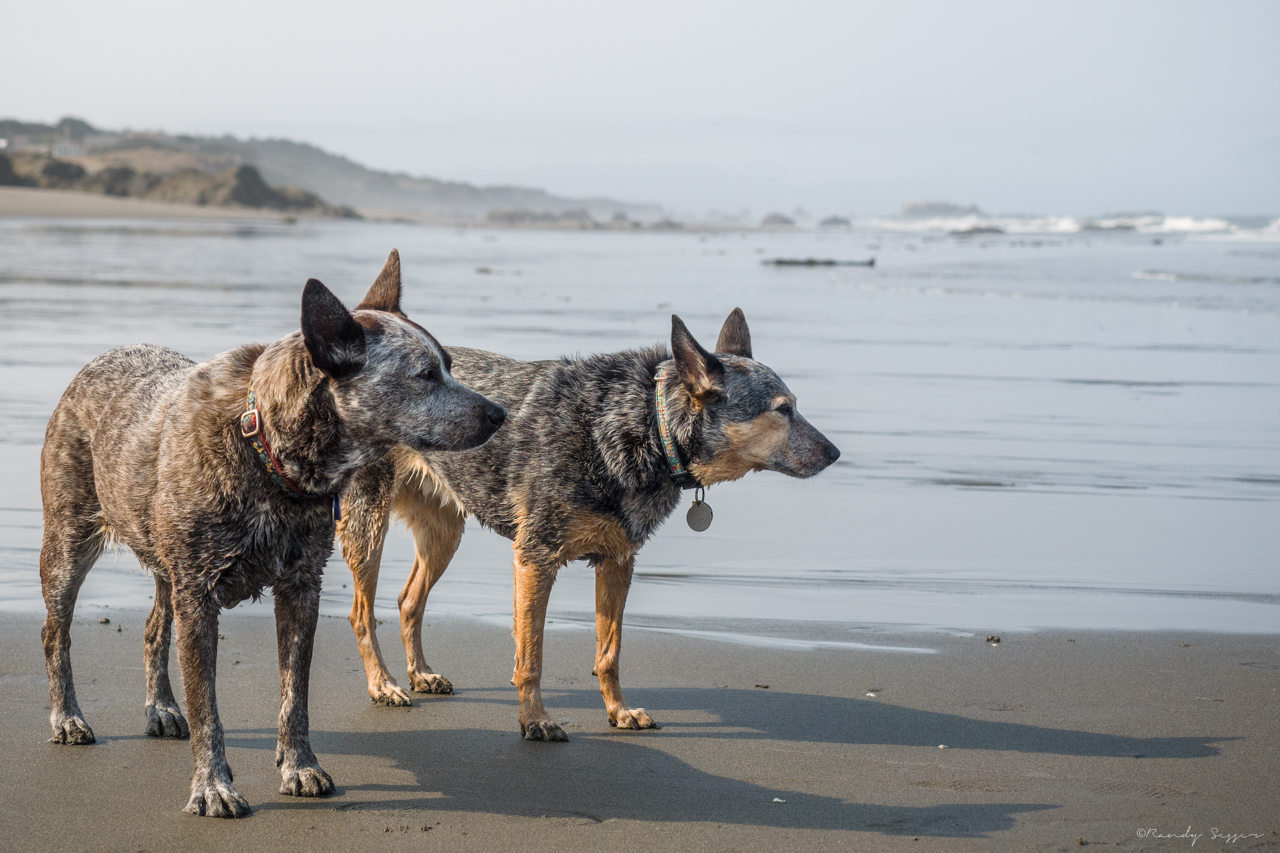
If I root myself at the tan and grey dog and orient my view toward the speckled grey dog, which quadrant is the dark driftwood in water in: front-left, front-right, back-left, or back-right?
back-right

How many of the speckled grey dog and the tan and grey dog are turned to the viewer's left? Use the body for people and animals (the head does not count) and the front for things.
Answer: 0

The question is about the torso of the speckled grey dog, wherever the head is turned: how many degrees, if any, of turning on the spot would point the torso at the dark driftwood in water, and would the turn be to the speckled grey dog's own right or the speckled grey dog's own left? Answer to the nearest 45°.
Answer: approximately 90° to the speckled grey dog's own left

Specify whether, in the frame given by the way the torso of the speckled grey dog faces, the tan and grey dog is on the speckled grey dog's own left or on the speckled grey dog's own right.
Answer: on the speckled grey dog's own left

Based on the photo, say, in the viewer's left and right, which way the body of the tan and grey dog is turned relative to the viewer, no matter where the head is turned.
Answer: facing the viewer and to the right of the viewer

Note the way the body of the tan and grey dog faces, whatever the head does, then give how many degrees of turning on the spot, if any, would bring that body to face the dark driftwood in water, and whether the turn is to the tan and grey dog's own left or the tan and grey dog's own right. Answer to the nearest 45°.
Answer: approximately 135° to the tan and grey dog's own left

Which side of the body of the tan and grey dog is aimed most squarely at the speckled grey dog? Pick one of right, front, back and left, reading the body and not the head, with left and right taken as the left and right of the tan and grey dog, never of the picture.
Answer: right

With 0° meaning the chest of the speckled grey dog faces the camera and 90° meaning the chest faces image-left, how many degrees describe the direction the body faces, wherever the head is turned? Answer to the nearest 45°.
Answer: approximately 315°
